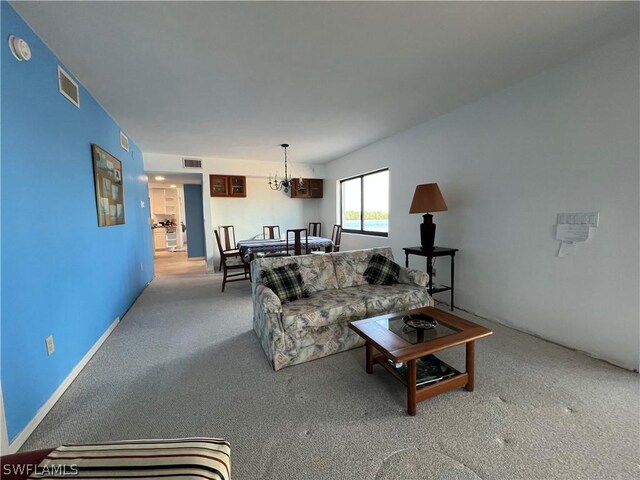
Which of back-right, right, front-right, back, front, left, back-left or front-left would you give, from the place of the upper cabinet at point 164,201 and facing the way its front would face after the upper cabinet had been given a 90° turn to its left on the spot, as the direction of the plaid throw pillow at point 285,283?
right

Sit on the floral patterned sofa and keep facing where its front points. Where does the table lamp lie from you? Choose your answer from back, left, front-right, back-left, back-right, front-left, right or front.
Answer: left

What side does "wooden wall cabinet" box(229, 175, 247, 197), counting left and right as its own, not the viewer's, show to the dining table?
front

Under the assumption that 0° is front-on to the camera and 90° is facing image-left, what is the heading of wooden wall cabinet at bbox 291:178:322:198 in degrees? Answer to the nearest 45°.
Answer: approximately 0°

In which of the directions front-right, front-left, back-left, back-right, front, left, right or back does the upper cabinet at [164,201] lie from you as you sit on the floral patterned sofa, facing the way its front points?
back

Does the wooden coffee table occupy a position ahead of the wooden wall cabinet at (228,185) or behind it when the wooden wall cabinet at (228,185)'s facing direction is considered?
ahead

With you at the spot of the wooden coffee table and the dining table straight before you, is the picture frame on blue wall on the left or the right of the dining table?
left

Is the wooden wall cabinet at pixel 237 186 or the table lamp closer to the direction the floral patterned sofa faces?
the table lamp
